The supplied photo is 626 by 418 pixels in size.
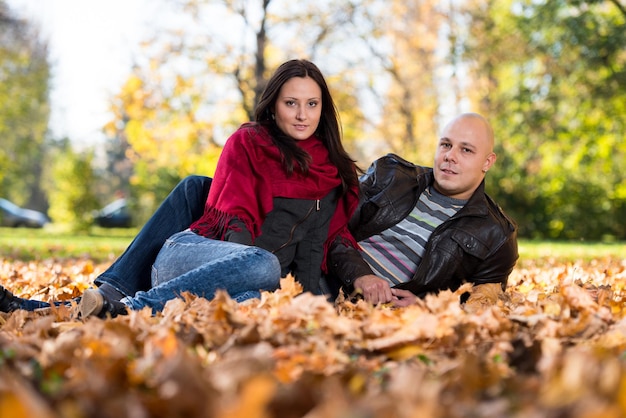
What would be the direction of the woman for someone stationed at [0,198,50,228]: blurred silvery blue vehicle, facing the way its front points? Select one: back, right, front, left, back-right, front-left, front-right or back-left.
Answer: right

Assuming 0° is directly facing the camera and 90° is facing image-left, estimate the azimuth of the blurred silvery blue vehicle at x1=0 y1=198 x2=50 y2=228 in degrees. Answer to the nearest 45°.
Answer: approximately 270°

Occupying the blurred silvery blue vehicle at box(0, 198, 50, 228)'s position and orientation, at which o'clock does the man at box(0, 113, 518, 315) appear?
The man is roughly at 3 o'clock from the blurred silvery blue vehicle.

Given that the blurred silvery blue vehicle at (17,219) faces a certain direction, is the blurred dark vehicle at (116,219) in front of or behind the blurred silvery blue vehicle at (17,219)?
in front

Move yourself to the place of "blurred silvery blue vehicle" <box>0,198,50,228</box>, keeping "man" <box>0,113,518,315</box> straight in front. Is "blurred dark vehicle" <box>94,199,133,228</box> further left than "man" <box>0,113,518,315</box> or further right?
left

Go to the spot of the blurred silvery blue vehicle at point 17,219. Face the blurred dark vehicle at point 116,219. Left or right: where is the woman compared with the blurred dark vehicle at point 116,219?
right
